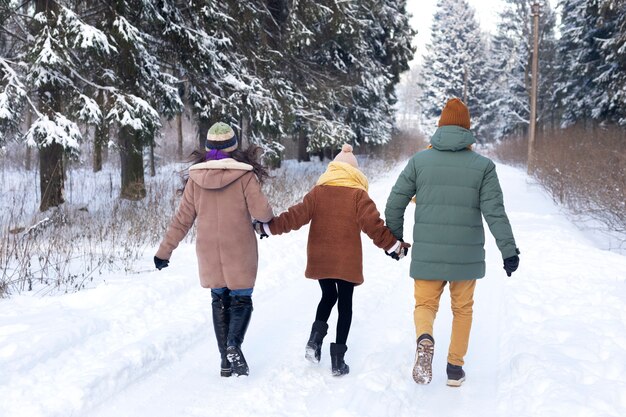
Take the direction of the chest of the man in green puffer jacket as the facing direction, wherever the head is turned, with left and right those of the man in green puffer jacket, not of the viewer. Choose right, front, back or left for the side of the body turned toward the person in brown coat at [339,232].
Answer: left

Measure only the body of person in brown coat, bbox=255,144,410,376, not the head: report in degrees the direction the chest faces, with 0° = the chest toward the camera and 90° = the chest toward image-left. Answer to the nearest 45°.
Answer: approximately 180°

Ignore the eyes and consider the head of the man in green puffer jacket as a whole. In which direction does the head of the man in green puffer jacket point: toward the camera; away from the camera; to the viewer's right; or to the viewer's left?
away from the camera

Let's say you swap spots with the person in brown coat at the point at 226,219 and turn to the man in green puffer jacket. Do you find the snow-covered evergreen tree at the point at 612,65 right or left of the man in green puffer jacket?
left

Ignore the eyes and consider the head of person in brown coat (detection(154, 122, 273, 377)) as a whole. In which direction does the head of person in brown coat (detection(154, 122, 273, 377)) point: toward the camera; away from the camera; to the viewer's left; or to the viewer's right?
away from the camera

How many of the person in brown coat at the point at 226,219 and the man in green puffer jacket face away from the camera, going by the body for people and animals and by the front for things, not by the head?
2

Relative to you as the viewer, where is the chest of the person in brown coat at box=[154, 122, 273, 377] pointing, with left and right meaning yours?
facing away from the viewer

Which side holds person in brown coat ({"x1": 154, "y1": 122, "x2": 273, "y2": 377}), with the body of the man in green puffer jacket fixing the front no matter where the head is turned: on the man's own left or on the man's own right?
on the man's own left

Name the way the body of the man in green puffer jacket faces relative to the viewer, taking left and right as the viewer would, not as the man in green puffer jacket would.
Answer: facing away from the viewer

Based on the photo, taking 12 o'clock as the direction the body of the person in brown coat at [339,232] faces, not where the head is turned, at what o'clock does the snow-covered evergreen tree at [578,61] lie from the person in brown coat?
The snow-covered evergreen tree is roughly at 1 o'clock from the person in brown coat.
